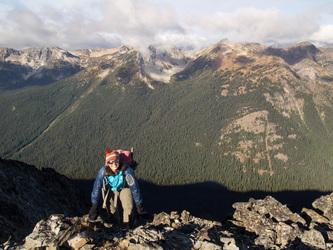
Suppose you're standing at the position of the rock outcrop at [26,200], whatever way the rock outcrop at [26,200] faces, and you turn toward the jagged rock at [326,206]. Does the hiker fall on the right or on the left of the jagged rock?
right

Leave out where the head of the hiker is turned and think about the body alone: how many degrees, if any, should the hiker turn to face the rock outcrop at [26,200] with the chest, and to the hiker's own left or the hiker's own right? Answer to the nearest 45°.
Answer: approximately 135° to the hiker's own right

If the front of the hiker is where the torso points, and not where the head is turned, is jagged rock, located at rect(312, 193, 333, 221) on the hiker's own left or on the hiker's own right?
on the hiker's own left

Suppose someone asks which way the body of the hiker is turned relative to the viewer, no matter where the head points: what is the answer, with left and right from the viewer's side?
facing the viewer
